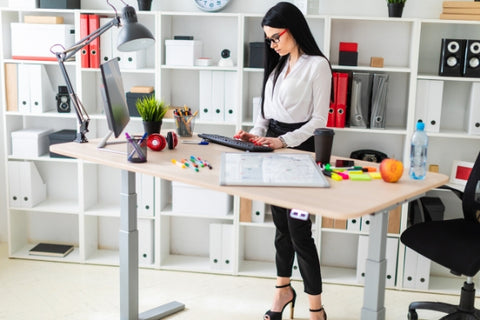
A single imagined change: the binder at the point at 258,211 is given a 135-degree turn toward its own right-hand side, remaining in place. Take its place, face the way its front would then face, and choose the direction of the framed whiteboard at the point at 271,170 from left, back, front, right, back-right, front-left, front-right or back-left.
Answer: back-left

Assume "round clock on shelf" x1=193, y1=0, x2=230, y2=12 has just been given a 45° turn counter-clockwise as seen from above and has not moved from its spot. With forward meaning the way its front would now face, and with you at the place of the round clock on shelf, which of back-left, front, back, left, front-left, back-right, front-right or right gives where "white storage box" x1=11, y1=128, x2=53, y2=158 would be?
back-right

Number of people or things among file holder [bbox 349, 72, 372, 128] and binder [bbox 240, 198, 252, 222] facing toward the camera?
2

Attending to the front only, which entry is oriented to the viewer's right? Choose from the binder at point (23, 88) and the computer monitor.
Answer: the computer monitor

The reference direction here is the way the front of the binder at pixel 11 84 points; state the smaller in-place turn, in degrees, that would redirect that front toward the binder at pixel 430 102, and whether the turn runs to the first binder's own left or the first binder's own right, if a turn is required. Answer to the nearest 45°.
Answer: approximately 45° to the first binder's own left

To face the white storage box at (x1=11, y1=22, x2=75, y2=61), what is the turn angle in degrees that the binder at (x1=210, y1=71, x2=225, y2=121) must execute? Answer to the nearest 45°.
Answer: approximately 90° to its right

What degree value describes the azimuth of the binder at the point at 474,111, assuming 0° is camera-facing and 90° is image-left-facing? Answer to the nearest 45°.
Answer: approximately 0°
